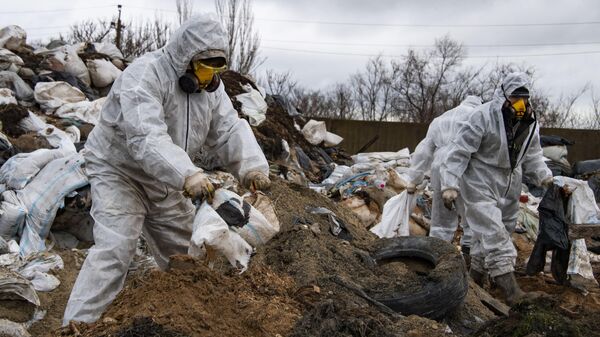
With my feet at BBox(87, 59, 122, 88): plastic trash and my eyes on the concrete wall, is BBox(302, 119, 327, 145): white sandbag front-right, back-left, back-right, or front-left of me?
front-right

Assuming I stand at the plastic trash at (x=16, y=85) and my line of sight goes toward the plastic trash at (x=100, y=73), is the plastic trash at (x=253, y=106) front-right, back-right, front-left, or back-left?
front-right

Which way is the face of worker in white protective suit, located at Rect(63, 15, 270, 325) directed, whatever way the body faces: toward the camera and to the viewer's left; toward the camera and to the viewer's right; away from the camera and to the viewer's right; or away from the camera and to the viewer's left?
toward the camera and to the viewer's right

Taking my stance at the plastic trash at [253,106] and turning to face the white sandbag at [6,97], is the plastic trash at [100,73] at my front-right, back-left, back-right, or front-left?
front-right

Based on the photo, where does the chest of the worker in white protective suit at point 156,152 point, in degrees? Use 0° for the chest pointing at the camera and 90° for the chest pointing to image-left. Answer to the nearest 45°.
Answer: approximately 315°

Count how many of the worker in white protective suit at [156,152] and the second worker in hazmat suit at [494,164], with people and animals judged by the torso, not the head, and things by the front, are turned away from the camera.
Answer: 0

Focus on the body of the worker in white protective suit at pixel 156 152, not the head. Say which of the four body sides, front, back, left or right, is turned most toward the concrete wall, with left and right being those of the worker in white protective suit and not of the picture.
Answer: left

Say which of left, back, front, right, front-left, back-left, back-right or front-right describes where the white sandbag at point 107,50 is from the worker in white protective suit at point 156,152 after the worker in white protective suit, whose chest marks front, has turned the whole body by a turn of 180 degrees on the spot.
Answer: front-right

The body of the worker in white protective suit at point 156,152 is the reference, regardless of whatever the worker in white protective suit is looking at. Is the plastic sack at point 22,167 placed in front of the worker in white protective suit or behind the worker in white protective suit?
behind
